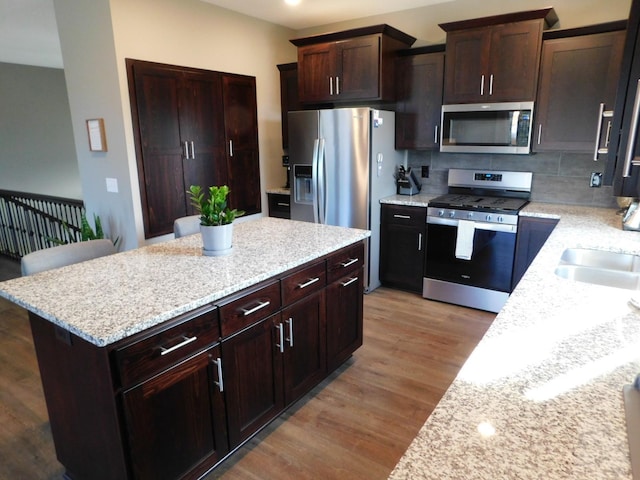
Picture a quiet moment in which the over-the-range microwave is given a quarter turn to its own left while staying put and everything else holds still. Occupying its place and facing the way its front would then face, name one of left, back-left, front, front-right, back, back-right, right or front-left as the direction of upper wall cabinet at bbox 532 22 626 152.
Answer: front

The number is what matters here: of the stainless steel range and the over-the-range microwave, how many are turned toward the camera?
2

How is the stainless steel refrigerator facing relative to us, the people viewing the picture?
facing the viewer and to the left of the viewer

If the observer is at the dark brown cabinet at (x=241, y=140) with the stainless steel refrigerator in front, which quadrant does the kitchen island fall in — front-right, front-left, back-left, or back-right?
front-right

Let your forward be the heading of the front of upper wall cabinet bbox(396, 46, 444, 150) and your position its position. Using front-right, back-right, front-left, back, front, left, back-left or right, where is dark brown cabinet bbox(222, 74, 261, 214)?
right

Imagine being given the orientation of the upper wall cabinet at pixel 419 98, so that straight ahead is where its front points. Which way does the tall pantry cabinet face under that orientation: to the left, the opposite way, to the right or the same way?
to the left

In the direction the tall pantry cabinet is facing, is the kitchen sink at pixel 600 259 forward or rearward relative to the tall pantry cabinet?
forward

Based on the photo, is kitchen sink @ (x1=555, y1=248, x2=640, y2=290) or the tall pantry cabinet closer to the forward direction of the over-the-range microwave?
the kitchen sink

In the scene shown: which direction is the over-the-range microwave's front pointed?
toward the camera

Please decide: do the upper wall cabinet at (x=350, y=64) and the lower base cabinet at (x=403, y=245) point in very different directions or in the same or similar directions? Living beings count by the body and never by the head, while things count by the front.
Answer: same or similar directions

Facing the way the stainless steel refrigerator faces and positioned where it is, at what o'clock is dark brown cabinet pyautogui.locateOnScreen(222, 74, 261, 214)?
The dark brown cabinet is roughly at 2 o'clock from the stainless steel refrigerator.

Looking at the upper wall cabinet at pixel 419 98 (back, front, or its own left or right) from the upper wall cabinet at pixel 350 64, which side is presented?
right

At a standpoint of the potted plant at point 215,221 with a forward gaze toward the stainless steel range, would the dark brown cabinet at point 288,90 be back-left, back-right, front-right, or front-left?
front-left
